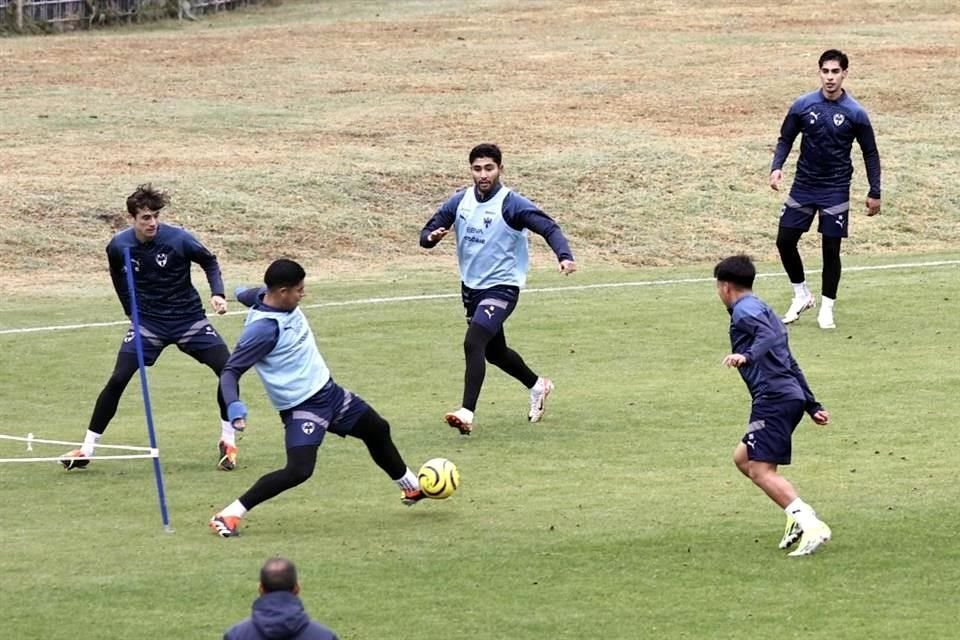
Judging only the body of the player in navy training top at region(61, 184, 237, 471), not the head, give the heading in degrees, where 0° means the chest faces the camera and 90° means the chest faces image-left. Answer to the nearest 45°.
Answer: approximately 0°

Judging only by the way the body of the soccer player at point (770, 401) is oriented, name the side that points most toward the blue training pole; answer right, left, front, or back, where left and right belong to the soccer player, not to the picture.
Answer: front

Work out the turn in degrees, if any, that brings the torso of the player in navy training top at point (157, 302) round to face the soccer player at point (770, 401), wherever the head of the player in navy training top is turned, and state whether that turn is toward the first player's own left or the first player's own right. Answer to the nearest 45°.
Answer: approximately 45° to the first player's own left

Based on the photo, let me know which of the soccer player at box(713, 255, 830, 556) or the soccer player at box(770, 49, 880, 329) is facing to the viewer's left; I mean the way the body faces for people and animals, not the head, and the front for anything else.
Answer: the soccer player at box(713, 255, 830, 556)

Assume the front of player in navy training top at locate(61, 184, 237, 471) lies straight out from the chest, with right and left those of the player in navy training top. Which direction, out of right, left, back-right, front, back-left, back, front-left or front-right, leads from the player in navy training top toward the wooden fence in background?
back

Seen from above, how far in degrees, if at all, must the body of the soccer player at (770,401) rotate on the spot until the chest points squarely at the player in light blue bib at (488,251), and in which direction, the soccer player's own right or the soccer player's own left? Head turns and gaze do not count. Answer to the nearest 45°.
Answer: approximately 45° to the soccer player's own right

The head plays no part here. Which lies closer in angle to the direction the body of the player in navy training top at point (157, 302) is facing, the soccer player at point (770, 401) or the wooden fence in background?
the soccer player

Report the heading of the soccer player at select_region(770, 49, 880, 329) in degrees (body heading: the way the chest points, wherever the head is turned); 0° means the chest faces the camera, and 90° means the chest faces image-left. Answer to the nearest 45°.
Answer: approximately 0°

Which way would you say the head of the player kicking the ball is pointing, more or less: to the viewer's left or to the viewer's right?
to the viewer's right

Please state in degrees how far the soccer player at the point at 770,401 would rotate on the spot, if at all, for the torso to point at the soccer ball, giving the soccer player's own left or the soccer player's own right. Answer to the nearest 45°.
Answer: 0° — they already face it

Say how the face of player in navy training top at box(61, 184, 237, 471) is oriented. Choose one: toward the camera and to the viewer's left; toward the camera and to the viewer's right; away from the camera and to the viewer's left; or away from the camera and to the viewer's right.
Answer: toward the camera and to the viewer's right

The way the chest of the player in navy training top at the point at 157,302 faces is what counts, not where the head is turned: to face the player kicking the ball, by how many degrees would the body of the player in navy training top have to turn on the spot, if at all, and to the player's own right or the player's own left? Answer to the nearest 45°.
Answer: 0° — they already face them

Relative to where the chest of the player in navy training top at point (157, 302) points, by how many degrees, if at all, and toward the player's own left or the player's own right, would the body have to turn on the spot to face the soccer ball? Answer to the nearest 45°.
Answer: approximately 45° to the player's own left
